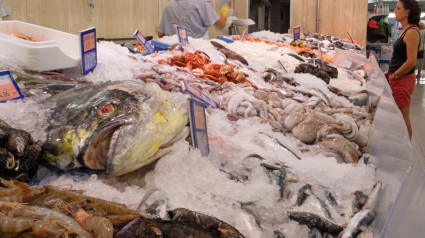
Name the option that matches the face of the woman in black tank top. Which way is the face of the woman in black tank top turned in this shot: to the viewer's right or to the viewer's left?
to the viewer's left

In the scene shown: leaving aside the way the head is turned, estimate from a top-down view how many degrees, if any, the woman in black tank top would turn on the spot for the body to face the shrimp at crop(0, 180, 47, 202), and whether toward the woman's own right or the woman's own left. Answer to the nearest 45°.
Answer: approximately 90° to the woman's own left

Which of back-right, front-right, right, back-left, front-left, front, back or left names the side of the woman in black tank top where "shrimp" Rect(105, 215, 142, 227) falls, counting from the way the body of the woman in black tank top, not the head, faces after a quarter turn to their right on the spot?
back

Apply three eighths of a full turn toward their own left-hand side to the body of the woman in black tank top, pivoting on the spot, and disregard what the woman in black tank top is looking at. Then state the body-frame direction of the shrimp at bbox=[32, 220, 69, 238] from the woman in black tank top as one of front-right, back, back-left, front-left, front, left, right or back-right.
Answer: front-right

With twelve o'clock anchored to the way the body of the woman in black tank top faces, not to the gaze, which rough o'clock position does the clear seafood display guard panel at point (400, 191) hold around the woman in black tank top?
The clear seafood display guard panel is roughly at 9 o'clock from the woman in black tank top.

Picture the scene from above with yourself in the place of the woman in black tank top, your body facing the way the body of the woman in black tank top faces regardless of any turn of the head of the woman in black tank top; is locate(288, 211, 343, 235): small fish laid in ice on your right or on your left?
on your left

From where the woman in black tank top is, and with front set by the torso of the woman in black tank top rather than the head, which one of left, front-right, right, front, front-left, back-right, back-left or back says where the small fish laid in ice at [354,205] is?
left

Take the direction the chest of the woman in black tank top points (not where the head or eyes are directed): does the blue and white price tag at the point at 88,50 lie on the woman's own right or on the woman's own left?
on the woman's own left

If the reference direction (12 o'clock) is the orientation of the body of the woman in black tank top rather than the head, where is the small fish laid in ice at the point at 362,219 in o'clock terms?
The small fish laid in ice is roughly at 9 o'clock from the woman in black tank top.

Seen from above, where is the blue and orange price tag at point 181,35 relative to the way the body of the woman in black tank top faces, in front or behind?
in front

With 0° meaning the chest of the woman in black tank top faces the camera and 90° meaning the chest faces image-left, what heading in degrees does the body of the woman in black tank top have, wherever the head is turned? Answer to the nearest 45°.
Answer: approximately 90°
